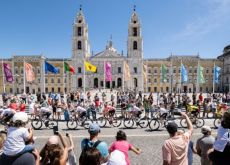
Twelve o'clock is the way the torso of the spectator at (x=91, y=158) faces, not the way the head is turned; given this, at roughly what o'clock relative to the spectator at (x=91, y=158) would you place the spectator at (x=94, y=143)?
the spectator at (x=94, y=143) is roughly at 12 o'clock from the spectator at (x=91, y=158).

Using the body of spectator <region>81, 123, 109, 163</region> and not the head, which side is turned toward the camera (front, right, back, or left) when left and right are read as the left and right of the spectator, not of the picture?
back

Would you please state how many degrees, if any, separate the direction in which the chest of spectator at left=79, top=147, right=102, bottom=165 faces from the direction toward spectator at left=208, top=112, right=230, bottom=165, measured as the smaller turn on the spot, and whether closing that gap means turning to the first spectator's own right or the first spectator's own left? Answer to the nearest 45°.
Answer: approximately 90° to the first spectator's own right

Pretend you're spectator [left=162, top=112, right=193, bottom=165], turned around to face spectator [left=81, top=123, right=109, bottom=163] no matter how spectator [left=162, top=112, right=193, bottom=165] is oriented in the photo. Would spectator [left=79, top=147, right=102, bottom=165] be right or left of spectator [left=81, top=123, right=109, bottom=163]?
left

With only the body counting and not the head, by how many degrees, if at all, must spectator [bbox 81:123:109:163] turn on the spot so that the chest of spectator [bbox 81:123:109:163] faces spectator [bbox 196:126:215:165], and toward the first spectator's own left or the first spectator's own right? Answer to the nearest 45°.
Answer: approximately 90° to the first spectator's own right

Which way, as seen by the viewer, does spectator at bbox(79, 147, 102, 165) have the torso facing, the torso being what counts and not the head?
away from the camera

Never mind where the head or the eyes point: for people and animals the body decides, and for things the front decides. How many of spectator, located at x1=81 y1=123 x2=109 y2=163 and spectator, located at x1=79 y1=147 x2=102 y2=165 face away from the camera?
2

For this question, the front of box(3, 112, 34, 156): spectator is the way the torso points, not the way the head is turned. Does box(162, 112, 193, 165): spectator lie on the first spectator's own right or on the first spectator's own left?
on the first spectator's own right

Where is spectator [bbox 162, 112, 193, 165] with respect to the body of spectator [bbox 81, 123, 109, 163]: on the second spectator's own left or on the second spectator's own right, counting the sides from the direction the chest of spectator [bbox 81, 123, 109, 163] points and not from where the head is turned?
on the second spectator's own right

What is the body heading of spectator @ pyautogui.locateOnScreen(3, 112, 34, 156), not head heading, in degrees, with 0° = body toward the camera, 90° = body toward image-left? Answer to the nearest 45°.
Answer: approximately 225°
